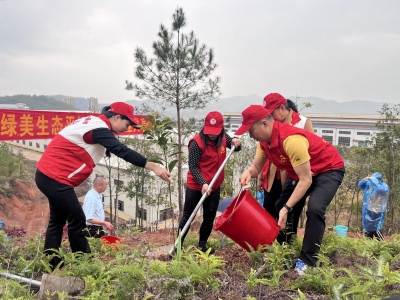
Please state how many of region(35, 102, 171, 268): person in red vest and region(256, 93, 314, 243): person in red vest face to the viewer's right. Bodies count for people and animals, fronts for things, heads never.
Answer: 1

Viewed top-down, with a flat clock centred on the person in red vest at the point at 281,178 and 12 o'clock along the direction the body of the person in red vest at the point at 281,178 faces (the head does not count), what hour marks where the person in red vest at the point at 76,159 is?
the person in red vest at the point at 76,159 is roughly at 11 o'clock from the person in red vest at the point at 281,178.

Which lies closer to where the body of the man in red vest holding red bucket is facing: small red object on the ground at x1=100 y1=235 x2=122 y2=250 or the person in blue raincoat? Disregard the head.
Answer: the small red object on the ground

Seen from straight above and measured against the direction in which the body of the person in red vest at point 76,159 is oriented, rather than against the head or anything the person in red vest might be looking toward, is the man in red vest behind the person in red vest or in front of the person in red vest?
in front

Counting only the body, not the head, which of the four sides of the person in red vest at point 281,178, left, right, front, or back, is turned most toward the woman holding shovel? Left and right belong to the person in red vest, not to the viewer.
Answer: front

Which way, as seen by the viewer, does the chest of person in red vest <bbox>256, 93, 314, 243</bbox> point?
to the viewer's left

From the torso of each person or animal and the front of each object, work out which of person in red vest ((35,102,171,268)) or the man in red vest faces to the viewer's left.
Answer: the man in red vest

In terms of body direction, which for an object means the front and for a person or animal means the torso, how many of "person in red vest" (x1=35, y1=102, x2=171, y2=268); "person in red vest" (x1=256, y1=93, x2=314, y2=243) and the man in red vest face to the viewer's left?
2

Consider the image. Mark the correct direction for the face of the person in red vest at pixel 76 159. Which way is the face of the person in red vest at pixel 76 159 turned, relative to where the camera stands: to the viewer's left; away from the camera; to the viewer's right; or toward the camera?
to the viewer's right

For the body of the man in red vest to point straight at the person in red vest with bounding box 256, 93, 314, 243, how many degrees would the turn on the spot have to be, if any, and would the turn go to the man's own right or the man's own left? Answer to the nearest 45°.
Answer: approximately 90° to the man's own right

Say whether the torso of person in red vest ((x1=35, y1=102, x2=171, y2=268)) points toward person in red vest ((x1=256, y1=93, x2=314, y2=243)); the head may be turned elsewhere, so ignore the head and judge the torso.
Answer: yes

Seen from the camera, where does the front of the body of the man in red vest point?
to the viewer's left

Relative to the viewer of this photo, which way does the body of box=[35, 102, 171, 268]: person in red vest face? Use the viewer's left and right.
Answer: facing to the right of the viewer
